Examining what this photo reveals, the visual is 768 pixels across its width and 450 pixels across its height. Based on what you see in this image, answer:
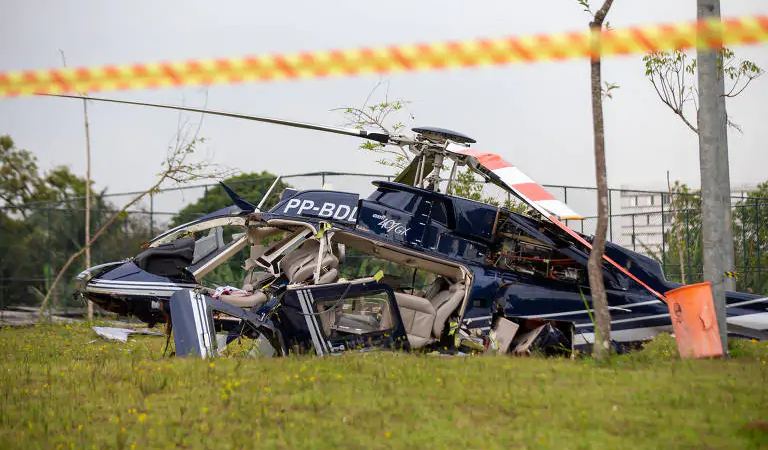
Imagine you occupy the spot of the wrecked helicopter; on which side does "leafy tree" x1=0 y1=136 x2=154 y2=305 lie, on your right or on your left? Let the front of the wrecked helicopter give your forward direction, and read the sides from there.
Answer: on your right

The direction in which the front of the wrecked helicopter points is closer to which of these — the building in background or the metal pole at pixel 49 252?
the metal pole

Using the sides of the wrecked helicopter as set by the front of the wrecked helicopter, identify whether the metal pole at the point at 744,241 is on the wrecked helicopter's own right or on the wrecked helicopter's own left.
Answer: on the wrecked helicopter's own right

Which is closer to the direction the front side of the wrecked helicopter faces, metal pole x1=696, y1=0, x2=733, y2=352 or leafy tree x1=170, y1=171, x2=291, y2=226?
the leafy tree

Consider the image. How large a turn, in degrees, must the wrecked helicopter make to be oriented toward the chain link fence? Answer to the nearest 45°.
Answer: approximately 45° to its right

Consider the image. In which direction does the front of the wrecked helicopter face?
to the viewer's left

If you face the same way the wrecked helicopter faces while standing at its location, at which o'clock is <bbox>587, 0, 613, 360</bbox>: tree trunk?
The tree trunk is roughly at 7 o'clock from the wrecked helicopter.

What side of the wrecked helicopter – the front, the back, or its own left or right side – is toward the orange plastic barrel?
back

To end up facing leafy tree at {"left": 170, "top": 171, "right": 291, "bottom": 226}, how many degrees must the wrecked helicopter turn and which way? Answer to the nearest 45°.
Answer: approximately 90° to its right

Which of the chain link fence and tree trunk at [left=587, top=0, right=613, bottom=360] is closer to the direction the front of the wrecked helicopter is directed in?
the chain link fence

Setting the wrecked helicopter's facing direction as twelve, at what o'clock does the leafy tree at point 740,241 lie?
The leafy tree is roughly at 4 o'clock from the wrecked helicopter.

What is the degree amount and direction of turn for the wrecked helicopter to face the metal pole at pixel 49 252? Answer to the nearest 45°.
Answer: approximately 45° to its right
